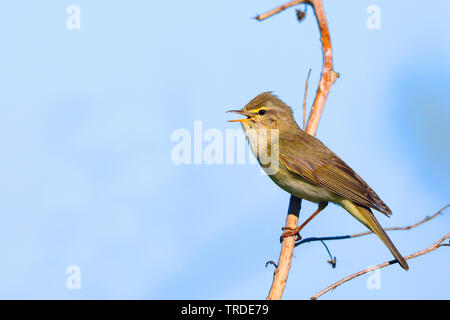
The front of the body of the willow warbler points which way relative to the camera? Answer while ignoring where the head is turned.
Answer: to the viewer's left
